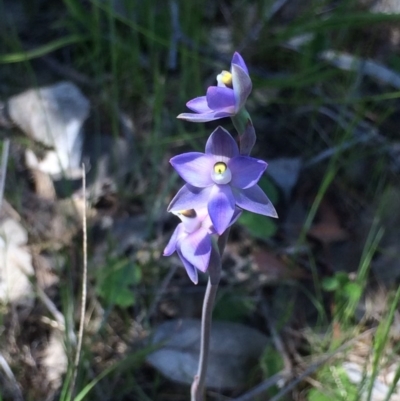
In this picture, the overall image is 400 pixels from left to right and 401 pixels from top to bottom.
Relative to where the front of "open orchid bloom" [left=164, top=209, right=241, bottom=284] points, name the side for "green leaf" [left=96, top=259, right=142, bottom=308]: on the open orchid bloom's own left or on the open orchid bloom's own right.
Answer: on the open orchid bloom's own right

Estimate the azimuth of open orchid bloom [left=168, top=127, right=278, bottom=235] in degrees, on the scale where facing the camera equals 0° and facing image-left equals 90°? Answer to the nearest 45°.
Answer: approximately 0°
